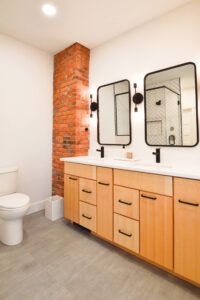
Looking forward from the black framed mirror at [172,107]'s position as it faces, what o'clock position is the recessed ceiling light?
The recessed ceiling light is roughly at 1 o'clock from the black framed mirror.

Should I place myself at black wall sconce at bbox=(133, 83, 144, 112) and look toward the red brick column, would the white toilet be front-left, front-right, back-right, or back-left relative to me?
front-left

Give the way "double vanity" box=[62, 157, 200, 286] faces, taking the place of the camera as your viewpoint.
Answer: facing the viewer and to the left of the viewer

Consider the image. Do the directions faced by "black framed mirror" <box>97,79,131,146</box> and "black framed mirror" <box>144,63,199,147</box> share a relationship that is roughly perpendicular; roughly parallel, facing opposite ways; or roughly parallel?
roughly parallel

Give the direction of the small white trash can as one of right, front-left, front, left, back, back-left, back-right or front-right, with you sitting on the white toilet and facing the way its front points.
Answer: left

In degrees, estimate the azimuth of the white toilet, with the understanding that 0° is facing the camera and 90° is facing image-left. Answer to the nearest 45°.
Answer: approximately 315°

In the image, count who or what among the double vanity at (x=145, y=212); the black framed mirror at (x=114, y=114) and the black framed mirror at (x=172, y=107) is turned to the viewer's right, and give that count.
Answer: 0
